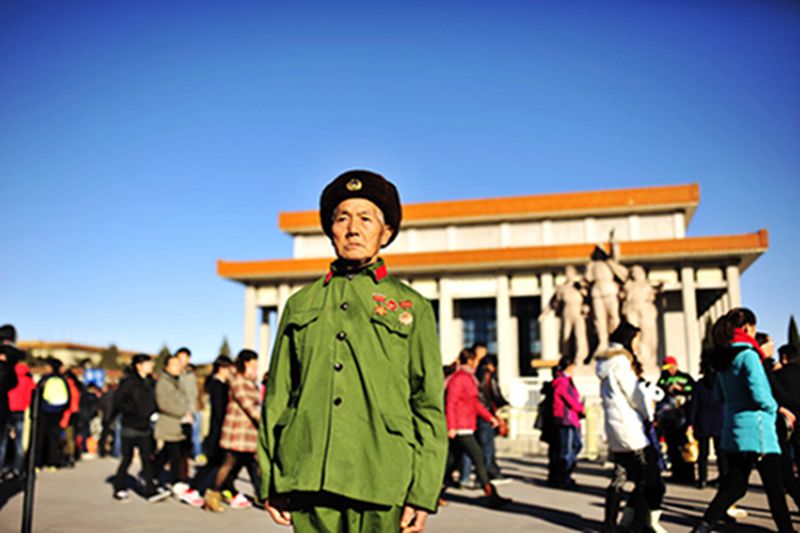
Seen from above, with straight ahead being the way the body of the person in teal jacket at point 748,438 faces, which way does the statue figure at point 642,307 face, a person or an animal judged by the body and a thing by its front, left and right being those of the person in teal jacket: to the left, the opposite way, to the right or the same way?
to the right

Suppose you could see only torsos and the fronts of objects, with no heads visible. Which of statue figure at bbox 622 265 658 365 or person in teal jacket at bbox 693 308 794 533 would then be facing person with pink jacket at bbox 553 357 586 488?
the statue figure

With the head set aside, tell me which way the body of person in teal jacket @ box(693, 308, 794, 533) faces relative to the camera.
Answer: to the viewer's right

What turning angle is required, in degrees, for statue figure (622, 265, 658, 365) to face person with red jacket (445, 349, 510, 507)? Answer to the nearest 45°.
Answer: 0° — it already faces them

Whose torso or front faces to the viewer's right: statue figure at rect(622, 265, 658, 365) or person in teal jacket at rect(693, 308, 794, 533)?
the person in teal jacket

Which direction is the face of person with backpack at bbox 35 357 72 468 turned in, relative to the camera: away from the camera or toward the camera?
away from the camera
